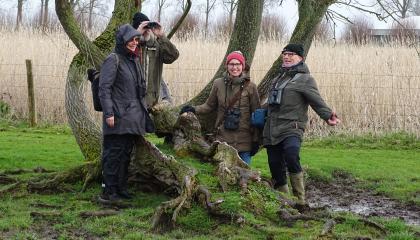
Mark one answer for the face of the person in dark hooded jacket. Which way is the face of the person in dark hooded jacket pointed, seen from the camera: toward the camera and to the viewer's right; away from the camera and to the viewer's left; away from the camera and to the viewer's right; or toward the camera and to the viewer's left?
toward the camera and to the viewer's right

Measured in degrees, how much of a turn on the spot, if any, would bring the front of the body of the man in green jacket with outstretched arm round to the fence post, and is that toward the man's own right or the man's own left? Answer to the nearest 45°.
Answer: approximately 90° to the man's own right

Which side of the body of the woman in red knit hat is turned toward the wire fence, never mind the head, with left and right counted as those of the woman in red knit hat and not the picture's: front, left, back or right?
back

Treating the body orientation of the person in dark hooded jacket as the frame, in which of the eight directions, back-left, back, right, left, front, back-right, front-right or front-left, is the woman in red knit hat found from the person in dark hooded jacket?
front-left

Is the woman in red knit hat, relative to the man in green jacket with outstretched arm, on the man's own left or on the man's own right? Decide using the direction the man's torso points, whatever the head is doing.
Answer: on the man's own right

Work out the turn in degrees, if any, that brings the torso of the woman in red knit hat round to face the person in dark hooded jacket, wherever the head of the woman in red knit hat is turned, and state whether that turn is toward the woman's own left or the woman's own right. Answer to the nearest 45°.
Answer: approximately 90° to the woman's own right

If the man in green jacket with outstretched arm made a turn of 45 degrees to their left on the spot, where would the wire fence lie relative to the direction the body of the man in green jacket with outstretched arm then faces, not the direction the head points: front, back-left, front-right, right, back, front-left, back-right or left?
back

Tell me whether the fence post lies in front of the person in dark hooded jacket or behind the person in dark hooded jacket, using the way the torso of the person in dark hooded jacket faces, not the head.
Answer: behind

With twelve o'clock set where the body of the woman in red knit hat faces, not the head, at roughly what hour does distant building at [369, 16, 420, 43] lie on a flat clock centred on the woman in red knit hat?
The distant building is roughly at 7 o'clock from the woman in red knit hat.

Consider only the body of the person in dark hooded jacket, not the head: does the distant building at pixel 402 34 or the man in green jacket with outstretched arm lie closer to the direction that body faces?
the man in green jacket with outstretched arm

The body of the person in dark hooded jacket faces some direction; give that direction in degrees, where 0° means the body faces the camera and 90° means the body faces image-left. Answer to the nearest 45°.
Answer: approximately 315°

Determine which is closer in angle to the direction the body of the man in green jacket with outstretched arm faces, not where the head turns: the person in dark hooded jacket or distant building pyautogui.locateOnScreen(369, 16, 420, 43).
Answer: the person in dark hooded jacket
